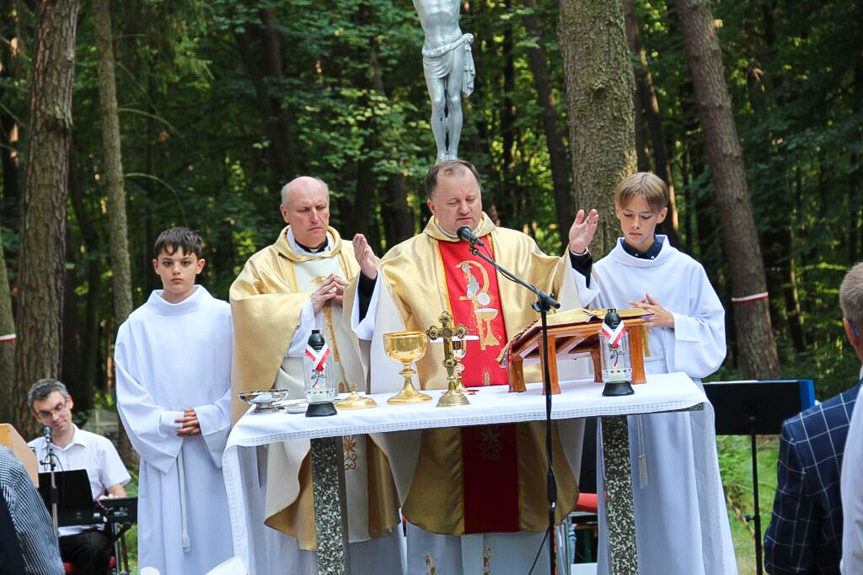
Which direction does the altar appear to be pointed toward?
toward the camera

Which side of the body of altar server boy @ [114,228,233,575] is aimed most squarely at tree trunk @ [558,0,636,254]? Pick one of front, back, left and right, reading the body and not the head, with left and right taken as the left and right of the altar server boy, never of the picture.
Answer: left

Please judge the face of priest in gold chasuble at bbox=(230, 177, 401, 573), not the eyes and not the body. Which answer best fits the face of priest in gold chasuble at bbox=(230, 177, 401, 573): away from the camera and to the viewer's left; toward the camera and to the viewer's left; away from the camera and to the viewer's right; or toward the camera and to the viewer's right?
toward the camera and to the viewer's right

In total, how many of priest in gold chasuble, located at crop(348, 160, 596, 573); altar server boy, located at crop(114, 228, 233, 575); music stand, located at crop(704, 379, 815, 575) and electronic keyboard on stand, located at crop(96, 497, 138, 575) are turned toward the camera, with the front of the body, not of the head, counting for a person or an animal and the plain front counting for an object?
2

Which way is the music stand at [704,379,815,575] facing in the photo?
away from the camera

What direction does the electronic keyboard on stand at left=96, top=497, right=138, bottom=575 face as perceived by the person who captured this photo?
facing away from the viewer

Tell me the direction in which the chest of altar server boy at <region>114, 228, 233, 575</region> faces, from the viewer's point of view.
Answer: toward the camera

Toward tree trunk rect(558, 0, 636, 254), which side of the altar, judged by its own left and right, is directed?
back

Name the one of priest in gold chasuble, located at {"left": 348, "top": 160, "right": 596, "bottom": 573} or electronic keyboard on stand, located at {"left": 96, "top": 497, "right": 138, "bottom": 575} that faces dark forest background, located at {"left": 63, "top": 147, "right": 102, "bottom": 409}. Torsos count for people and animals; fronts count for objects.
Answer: the electronic keyboard on stand

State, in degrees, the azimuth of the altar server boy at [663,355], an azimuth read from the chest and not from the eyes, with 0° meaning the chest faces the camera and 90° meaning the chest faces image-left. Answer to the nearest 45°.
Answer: approximately 45°

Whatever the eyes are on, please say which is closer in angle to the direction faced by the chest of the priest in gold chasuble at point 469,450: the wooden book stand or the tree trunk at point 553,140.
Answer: the wooden book stand

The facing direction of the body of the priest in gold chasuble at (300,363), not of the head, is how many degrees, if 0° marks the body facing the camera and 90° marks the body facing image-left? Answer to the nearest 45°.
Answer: approximately 315°

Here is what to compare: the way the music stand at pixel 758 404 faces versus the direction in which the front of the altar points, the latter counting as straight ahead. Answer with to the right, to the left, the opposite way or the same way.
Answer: the opposite way
